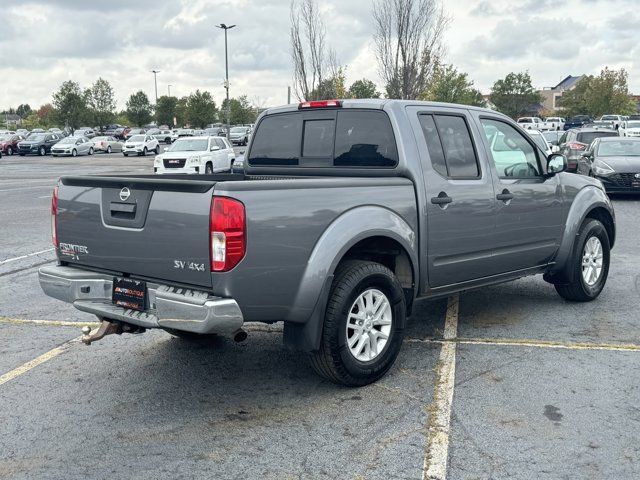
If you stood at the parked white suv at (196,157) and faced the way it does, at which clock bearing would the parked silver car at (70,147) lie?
The parked silver car is roughly at 4 o'clock from the parked white suv.

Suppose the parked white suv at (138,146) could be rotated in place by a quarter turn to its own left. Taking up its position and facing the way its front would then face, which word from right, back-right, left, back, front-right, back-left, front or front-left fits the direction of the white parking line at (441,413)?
front-right

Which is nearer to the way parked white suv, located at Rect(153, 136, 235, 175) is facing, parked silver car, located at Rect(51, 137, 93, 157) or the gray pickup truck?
the gray pickup truck

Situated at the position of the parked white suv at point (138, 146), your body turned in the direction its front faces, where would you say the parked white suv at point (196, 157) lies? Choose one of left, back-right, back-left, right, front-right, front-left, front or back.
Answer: front-left

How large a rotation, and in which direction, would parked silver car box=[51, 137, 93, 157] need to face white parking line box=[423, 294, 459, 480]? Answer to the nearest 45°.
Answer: approximately 45° to its left

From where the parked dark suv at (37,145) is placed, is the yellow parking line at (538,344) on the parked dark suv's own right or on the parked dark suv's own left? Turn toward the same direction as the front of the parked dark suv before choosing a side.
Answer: on the parked dark suv's own left

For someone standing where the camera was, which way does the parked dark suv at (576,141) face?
facing away from the viewer and to the right of the viewer

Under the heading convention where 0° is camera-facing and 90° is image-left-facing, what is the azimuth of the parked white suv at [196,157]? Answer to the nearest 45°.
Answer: approximately 45°

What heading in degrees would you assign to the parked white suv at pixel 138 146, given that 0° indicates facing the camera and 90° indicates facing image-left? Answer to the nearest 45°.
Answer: approximately 45°

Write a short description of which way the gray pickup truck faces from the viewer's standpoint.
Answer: facing away from the viewer and to the right of the viewer

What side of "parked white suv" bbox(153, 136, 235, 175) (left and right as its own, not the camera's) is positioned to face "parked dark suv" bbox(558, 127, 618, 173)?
left

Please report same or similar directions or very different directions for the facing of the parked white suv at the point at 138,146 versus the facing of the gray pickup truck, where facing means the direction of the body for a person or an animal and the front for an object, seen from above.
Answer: very different directions

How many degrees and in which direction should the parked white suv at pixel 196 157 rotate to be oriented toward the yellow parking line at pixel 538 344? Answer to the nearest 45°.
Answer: approximately 45° to its left

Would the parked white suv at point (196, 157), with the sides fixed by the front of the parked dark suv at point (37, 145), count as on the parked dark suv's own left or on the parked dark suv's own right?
on the parked dark suv's own left

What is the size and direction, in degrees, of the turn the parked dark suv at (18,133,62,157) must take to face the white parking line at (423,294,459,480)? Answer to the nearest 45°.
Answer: approximately 45° to its left
